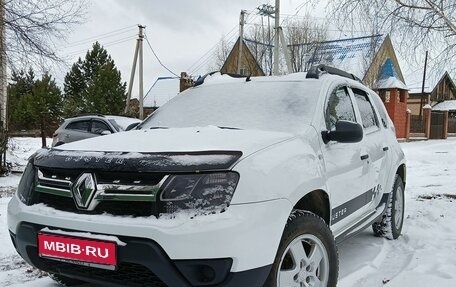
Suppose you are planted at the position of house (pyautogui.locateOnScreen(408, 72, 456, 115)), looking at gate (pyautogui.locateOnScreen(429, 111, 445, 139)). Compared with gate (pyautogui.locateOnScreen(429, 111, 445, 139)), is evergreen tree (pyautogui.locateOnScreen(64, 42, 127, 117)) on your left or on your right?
right

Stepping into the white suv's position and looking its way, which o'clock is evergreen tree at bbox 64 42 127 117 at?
The evergreen tree is roughly at 4 o'clock from the white suv.

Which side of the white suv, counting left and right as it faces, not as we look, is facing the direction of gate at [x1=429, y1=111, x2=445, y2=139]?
back

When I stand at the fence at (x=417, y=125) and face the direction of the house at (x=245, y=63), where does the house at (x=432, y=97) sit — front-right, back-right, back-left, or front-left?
front-right

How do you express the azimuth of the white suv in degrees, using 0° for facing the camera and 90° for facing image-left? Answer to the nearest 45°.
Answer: approximately 45°

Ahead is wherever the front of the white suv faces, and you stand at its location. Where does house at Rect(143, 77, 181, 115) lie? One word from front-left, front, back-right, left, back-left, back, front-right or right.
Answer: back-right

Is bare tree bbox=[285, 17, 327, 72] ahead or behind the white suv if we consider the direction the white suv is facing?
behind

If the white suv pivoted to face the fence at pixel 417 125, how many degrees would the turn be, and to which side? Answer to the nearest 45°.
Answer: approximately 180°

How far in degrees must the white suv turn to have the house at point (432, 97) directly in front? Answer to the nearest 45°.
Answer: approximately 180°

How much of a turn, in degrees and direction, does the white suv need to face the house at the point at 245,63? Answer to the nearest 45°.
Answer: approximately 135° to its right

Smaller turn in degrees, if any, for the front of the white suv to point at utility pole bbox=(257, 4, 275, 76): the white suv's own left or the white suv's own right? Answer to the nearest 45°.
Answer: approximately 135° to the white suv's own right
